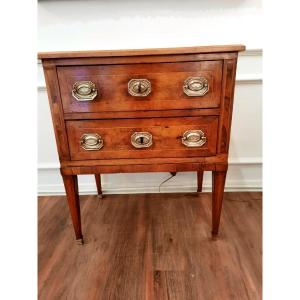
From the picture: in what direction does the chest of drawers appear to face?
toward the camera
